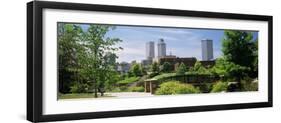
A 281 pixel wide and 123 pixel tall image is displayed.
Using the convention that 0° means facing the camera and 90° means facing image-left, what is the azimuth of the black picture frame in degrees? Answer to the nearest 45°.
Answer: approximately 315°
